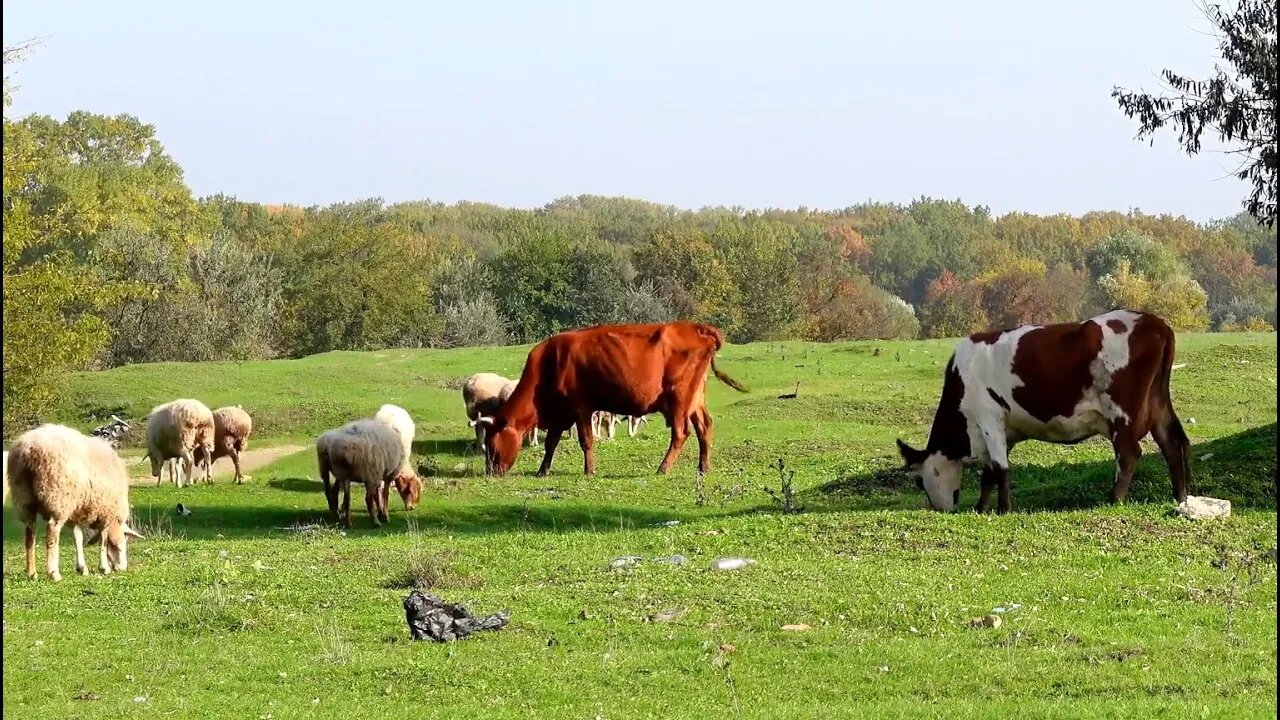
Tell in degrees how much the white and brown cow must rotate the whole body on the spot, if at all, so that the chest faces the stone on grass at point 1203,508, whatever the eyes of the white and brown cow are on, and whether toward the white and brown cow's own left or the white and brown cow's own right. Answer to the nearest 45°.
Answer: approximately 135° to the white and brown cow's own left

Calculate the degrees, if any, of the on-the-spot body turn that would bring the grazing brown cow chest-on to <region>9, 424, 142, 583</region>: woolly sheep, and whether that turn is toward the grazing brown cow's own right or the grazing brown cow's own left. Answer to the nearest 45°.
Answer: approximately 45° to the grazing brown cow's own left

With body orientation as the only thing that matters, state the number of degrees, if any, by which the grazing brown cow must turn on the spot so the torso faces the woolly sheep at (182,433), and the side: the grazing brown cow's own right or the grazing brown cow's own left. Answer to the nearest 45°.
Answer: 0° — it already faces it

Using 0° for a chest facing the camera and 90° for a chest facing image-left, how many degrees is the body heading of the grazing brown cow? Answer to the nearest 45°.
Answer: approximately 90°

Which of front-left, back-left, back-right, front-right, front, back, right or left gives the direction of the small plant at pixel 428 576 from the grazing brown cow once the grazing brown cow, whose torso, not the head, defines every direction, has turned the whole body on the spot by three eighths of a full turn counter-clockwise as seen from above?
front-right

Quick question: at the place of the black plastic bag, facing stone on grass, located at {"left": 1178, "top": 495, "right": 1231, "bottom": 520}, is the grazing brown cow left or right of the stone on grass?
left

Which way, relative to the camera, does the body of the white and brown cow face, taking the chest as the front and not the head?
to the viewer's left

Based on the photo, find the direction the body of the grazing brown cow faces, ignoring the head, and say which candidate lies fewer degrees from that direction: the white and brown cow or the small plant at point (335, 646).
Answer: the small plant

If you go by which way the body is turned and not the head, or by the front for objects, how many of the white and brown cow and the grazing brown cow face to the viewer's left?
2
